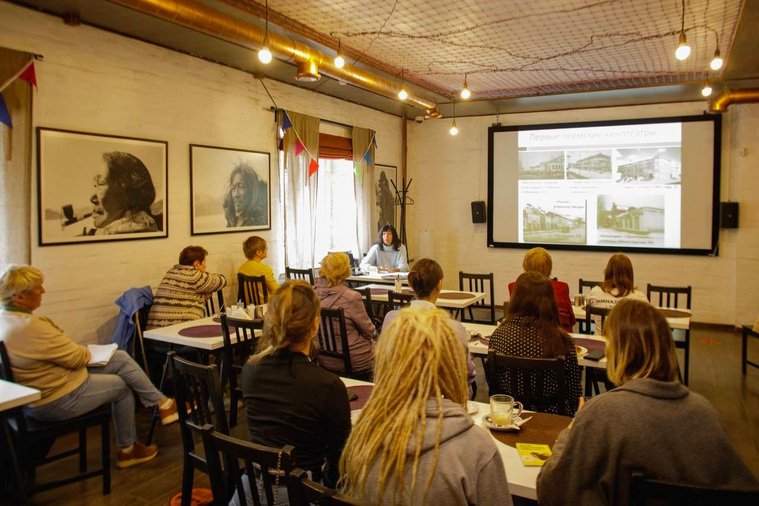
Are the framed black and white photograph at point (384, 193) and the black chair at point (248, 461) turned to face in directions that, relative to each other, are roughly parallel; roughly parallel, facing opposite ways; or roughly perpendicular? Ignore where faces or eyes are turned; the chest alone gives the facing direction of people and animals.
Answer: roughly perpendicular

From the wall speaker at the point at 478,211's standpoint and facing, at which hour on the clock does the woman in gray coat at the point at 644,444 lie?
The woman in gray coat is roughly at 12 o'clock from the wall speaker.

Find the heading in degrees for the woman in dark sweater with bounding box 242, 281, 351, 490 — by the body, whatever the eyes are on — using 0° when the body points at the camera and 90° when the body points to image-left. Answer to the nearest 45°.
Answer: approximately 225°

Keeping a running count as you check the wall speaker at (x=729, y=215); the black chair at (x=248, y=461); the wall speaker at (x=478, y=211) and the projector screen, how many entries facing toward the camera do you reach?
3

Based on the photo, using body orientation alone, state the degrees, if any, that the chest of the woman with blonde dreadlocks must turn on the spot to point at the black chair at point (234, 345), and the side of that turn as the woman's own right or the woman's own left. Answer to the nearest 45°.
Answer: approximately 45° to the woman's own left

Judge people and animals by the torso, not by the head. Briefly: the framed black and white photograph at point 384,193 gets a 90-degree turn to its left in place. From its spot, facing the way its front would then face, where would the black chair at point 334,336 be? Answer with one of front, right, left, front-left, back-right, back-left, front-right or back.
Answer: back-right

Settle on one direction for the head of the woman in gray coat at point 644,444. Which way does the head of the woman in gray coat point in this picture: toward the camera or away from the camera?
away from the camera

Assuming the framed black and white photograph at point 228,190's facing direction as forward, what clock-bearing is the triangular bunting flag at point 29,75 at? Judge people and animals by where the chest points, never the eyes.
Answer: The triangular bunting flag is roughly at 3 o'clock from the framed black and white photograph.

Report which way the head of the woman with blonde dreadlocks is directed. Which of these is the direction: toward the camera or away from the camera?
away from the camera

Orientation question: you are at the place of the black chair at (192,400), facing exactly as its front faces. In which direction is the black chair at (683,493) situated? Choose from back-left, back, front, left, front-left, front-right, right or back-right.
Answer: right

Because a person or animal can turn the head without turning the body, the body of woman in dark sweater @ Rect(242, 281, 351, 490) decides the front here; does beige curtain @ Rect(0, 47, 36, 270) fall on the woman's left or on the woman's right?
on the woman's left

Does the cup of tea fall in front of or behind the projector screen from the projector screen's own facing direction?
in front

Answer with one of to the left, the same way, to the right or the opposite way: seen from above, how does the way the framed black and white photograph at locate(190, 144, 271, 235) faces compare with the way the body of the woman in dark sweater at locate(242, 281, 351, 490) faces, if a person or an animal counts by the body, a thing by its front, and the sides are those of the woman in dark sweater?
to the right

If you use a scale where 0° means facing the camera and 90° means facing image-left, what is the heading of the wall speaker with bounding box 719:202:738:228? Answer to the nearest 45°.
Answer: approximately 0°
